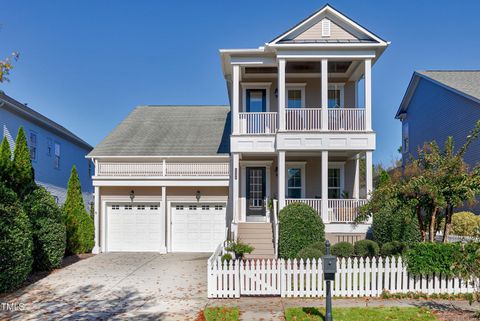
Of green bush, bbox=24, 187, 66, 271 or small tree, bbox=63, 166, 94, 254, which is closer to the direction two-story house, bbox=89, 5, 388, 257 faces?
the green bush

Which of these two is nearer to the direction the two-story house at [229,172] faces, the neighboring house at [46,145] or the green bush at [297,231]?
the green bush

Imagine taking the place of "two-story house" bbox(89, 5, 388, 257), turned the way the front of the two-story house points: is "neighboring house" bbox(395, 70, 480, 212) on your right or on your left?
on your left

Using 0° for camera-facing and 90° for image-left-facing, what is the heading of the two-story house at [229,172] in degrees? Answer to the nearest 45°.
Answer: approximately 0°

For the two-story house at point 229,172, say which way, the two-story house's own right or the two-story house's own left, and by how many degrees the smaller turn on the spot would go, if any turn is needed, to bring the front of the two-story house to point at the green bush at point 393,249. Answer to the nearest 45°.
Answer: approximately 45° to the two-story house's own left

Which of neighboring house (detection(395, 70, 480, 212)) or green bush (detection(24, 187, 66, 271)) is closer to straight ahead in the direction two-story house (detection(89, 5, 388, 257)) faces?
the green bush

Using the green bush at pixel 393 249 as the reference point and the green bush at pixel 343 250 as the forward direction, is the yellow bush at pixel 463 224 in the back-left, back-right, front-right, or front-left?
back-right

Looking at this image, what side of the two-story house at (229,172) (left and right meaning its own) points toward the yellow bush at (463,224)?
left
